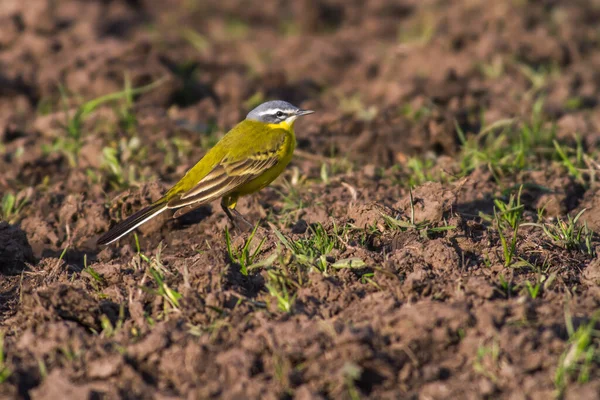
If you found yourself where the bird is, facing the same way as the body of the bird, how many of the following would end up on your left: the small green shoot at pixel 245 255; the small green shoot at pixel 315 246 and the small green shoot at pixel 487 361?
0

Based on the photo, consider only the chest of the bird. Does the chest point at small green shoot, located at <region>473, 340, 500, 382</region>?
no

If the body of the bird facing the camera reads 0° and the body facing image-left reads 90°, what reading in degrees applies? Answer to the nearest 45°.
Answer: approximately 270°

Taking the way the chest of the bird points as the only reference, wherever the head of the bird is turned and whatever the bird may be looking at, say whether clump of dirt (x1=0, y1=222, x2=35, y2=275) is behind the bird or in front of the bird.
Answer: behind

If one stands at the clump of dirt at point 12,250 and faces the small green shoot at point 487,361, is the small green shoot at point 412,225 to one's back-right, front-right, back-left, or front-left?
front-left

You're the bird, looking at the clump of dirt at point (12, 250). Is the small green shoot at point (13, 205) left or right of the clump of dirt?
right

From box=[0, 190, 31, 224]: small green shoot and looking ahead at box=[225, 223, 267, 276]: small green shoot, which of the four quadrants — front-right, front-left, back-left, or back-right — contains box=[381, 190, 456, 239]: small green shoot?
front-left

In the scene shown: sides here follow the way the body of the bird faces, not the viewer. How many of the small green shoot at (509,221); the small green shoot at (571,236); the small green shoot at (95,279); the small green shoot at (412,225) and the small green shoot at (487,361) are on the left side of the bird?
0

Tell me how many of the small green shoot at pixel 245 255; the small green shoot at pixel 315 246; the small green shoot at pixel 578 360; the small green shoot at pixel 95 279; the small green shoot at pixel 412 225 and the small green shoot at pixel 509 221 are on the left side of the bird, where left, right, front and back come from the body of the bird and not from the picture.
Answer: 0

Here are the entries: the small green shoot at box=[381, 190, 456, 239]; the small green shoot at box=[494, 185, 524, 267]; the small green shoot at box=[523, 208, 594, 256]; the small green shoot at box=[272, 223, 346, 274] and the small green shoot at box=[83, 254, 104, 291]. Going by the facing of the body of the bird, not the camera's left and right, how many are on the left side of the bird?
0

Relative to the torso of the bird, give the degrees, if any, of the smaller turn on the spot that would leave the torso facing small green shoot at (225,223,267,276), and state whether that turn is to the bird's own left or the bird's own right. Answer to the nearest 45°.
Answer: approximately 90° to the bird's own right

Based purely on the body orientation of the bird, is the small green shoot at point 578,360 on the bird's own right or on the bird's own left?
on the bird's own right

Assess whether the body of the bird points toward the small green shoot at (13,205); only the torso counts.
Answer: no

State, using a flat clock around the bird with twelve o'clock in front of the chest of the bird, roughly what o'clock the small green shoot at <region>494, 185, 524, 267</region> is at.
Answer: The small green shoot is roughly at 1 o'clock from the bird.

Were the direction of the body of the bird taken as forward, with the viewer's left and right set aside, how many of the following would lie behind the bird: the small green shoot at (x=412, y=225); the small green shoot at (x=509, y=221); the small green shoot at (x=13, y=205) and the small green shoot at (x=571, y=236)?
1

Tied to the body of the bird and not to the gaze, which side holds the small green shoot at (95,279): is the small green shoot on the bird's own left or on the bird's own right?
on the bird's own right

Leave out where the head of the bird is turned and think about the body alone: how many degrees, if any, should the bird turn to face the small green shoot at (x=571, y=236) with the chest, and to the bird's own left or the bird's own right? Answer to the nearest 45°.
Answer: approximately 45° to the bird's own right
